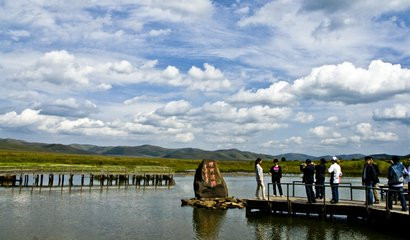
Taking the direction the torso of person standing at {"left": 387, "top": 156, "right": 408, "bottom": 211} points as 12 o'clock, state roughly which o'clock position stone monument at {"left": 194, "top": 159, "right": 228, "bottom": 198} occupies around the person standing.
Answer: The stone monument is roughly at 10 o'clock from the person standing.

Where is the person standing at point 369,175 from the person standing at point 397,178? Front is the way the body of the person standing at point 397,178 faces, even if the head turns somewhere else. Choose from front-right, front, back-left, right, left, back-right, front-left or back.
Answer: front-left

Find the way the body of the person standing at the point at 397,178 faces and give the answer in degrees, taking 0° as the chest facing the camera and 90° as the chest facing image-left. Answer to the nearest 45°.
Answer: approximately 180°
